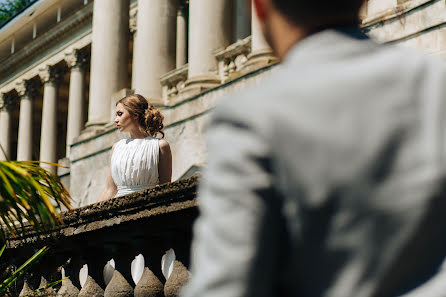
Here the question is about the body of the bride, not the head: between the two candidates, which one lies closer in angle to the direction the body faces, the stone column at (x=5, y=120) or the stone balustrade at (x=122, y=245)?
the stone balustrade

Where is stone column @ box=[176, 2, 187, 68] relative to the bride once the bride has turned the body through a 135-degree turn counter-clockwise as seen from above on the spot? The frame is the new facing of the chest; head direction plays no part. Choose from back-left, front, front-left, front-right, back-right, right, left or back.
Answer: left

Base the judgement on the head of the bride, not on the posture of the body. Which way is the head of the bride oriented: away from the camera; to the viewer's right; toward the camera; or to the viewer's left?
to the viewer's left

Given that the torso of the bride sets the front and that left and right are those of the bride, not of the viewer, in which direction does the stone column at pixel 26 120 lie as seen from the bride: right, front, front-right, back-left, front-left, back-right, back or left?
back-right

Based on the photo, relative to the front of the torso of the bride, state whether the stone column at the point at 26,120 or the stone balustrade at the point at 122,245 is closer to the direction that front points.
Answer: the stone balustrade

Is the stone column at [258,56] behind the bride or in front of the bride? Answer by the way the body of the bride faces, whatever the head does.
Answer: behind

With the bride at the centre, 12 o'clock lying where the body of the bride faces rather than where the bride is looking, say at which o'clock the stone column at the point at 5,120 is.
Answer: The stone column is roughly at 4 o'clock from the bride.

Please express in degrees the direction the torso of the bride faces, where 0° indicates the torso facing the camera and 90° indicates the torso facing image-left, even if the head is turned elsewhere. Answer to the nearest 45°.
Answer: approximately 45°

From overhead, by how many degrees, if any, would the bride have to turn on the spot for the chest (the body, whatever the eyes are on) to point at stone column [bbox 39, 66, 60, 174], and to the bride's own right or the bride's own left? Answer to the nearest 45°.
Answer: approximately 135° to the bride's own right

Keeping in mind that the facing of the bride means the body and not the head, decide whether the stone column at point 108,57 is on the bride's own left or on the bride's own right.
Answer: on the bride's own right

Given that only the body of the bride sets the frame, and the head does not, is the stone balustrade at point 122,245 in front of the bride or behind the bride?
in front
